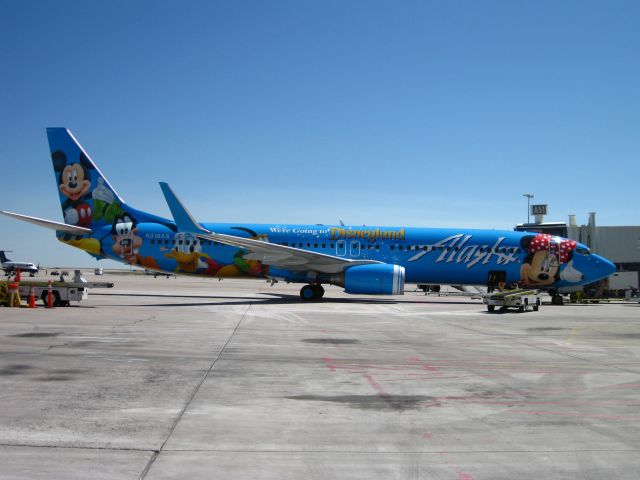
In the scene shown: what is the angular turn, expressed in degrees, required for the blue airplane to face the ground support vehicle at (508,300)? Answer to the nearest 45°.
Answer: approximately 45° to its right

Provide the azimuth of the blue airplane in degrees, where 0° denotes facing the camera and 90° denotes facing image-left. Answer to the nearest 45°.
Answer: approximately 270°

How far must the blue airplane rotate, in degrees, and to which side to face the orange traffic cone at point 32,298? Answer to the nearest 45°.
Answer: approximately 135° to its right

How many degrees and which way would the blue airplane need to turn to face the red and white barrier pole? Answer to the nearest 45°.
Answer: approximately 135° to its right

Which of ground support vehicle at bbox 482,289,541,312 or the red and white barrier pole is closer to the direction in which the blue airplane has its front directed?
the ground support vehicle
